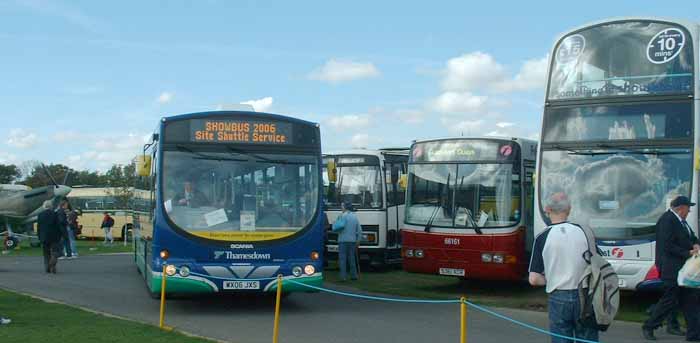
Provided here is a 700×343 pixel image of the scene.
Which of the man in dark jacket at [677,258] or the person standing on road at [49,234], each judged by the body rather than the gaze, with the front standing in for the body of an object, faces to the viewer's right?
the man in dark jacket

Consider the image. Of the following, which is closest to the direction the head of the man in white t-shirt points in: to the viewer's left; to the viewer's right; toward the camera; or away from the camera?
away from the camera

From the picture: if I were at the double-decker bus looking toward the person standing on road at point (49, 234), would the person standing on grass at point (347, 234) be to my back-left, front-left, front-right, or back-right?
front-right

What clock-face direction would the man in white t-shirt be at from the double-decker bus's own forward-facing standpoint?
The man in white t-shirt is roughly at 12 o'clock from the double-decker bus.

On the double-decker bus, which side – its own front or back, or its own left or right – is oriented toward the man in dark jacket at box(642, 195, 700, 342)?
front

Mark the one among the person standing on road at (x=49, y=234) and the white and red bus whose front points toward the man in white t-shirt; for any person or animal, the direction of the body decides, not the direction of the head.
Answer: the white and red bus

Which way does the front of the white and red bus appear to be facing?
toward the camera

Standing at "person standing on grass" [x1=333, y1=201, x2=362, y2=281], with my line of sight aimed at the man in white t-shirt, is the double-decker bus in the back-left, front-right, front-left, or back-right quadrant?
front-left

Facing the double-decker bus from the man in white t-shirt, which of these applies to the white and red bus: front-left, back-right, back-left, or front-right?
front-left

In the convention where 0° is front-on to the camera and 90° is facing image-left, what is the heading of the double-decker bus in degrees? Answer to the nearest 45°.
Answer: approximately 0°

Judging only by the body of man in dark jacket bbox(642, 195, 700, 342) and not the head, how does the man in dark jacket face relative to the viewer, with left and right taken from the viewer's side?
facing to the right of the viewer
